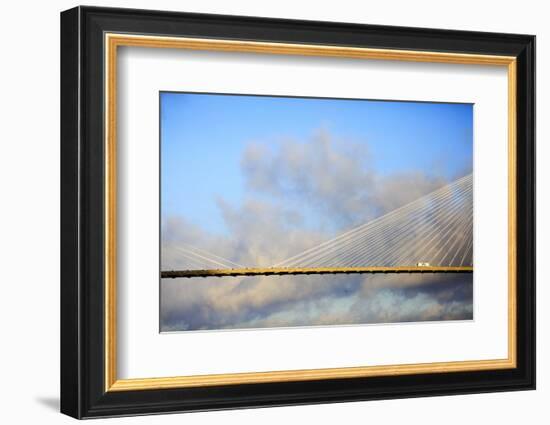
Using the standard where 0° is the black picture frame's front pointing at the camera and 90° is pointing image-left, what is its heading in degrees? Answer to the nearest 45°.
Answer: approximately 315°
